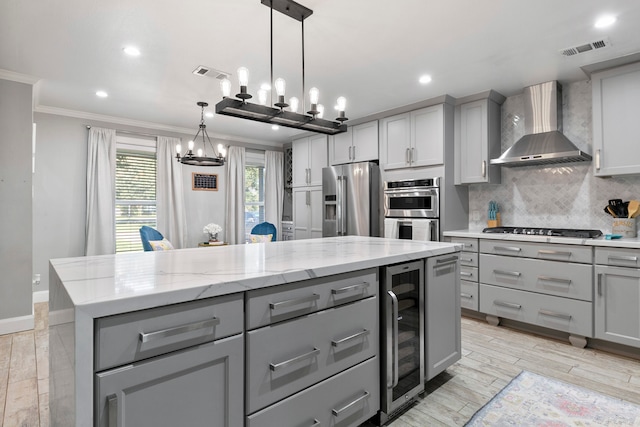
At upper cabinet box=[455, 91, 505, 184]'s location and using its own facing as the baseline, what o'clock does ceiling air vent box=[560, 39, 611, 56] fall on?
The ceiling air vent is roughly at 9 o'clock from the upper cabinet.

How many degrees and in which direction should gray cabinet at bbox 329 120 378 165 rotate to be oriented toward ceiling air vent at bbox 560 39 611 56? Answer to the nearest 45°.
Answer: approximately 90° to its left

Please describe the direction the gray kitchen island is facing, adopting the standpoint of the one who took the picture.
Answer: facing the viewer and to the right of the viewer

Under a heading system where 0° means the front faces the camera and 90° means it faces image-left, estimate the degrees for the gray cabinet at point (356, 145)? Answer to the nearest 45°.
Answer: approximately 45°

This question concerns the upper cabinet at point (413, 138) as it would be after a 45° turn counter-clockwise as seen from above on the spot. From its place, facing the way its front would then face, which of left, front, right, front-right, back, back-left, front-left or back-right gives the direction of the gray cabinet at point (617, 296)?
front-left

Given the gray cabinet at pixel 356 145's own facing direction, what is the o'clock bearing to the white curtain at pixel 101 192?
The white curtain is roughly at 1 o'clock from the gray cabinet.

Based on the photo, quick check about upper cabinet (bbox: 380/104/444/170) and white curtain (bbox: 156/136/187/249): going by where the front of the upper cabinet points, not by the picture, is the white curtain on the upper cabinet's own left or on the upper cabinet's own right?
on the upper cabinet's own right

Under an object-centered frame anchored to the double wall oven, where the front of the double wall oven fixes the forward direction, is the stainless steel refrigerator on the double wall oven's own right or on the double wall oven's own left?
on the double wall oven's own right

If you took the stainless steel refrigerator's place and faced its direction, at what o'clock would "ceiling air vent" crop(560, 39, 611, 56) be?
The ceiling air vent is roughly at 9 o'clock from the stainless steel refrigerator.

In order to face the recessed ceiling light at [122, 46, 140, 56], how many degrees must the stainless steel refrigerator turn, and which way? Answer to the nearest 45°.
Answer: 0° — it already faces it

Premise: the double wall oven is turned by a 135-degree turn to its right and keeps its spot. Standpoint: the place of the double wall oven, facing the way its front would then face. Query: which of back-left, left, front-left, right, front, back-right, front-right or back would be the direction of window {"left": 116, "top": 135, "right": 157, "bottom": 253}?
left

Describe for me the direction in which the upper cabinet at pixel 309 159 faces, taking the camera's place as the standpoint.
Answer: facing the viewer and to the left of the viewer

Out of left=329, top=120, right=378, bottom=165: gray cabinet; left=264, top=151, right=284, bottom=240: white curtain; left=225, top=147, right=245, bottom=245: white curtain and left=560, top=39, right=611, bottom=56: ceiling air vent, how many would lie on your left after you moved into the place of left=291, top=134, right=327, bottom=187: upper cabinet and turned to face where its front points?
2
